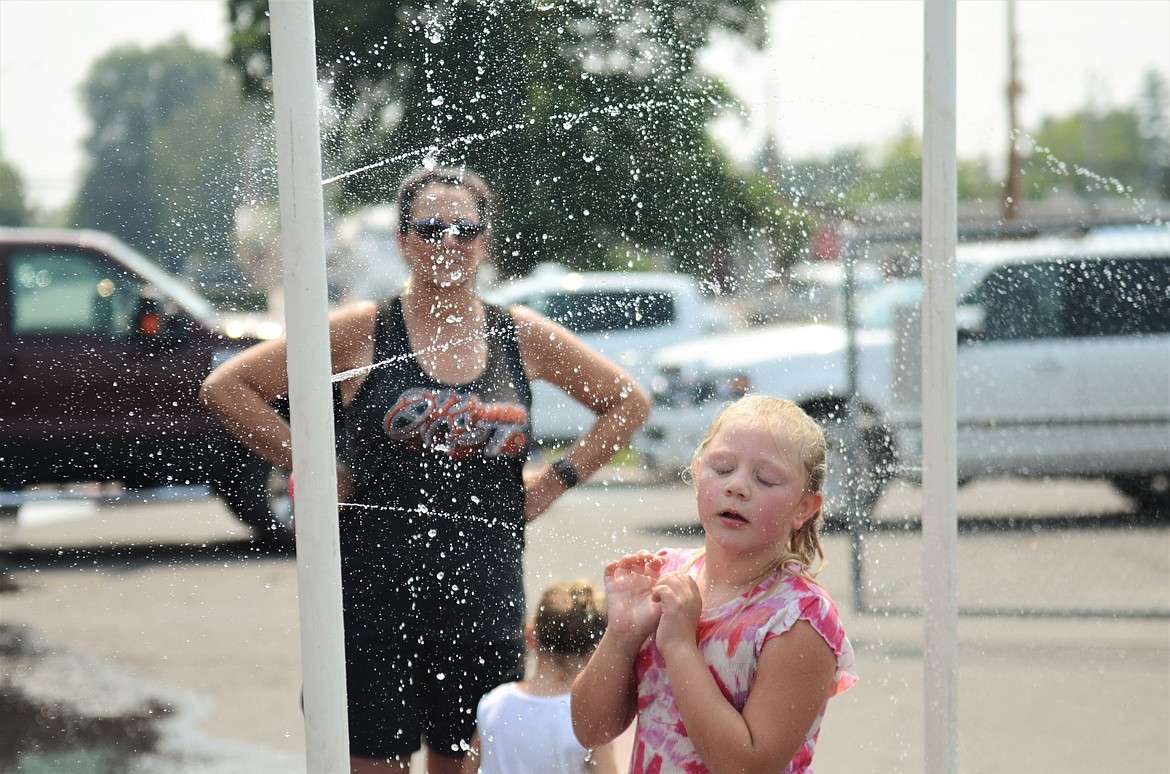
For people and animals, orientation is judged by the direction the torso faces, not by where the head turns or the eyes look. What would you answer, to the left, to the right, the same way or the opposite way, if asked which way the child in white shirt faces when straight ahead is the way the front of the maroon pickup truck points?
to the left

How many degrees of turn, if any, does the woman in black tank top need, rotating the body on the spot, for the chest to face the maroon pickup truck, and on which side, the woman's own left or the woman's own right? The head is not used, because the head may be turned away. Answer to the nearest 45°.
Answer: approximately 135° to the woman's own right

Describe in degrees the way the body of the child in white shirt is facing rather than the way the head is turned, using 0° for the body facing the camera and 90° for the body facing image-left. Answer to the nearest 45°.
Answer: approximately 180°

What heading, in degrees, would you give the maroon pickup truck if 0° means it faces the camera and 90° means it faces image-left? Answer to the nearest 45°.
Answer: approximately 270°

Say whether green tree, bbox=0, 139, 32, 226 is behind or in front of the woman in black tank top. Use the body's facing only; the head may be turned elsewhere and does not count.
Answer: behind

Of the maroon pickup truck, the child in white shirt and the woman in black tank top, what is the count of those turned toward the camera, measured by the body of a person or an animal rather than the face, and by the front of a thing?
1

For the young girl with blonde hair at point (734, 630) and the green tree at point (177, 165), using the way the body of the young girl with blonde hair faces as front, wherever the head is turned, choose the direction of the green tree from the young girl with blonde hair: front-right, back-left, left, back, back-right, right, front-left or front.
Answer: right

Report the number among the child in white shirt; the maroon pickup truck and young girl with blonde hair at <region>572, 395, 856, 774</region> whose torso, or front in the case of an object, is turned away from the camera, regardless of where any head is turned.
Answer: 1

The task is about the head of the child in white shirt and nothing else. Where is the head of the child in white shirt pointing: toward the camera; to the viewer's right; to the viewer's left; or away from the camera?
away from the camera
